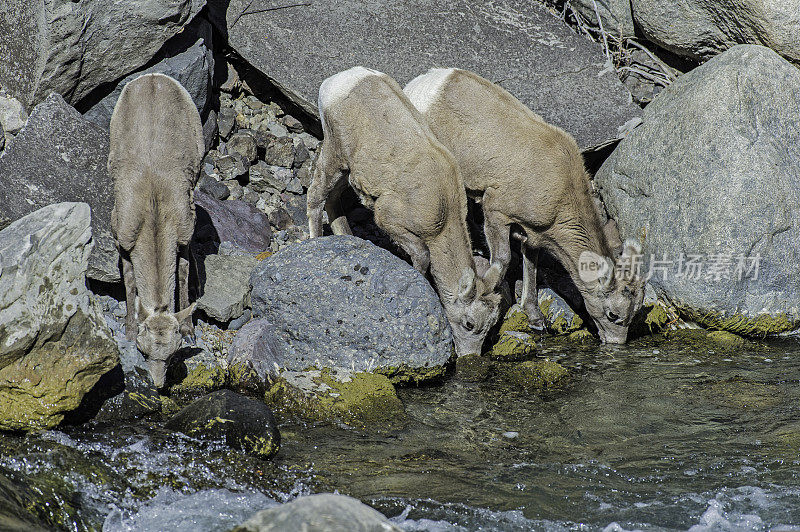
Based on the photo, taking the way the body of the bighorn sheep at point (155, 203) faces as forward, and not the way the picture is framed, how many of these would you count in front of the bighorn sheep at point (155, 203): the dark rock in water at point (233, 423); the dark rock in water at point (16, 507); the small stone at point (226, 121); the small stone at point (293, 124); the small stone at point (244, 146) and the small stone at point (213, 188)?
2

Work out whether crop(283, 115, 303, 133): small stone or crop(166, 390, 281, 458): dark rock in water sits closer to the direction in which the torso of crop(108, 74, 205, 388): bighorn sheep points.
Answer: the dark rock in water

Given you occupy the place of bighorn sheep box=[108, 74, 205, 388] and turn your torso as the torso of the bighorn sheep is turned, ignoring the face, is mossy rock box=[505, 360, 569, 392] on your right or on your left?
on your left

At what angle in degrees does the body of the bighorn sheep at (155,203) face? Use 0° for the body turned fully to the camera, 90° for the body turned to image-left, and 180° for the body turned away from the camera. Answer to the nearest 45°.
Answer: approximately 0°

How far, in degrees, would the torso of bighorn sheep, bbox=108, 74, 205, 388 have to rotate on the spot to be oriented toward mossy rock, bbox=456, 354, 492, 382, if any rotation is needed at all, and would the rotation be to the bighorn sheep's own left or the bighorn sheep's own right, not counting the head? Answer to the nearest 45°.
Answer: approximately 90° to the bighorn sheep's own left

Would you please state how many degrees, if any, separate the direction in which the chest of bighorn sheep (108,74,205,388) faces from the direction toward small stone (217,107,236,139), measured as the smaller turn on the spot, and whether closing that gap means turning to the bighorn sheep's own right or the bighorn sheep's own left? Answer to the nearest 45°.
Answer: approximately 180°

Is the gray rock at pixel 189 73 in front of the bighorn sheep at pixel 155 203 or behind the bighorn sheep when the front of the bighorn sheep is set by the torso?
behind

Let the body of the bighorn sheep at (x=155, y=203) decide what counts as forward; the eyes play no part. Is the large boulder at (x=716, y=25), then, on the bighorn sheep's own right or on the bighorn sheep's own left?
on the bighorn sheep's own left

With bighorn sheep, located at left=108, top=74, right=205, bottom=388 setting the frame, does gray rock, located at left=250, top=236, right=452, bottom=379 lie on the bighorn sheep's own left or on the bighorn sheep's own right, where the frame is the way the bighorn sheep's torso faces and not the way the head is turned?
on the bighorn sheep's own left

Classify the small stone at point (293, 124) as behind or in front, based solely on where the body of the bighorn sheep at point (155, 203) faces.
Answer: behind

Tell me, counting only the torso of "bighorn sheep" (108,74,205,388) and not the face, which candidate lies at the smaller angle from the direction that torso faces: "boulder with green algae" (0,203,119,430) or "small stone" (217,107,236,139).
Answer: the boulder with green algae
